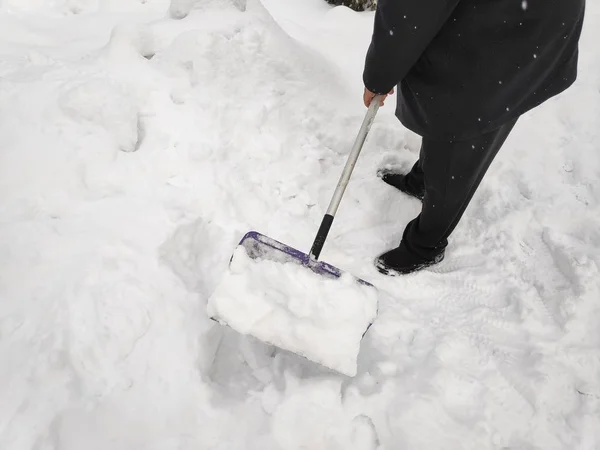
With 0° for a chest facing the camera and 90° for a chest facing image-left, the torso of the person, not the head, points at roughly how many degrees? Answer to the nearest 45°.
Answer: approximately 90°
